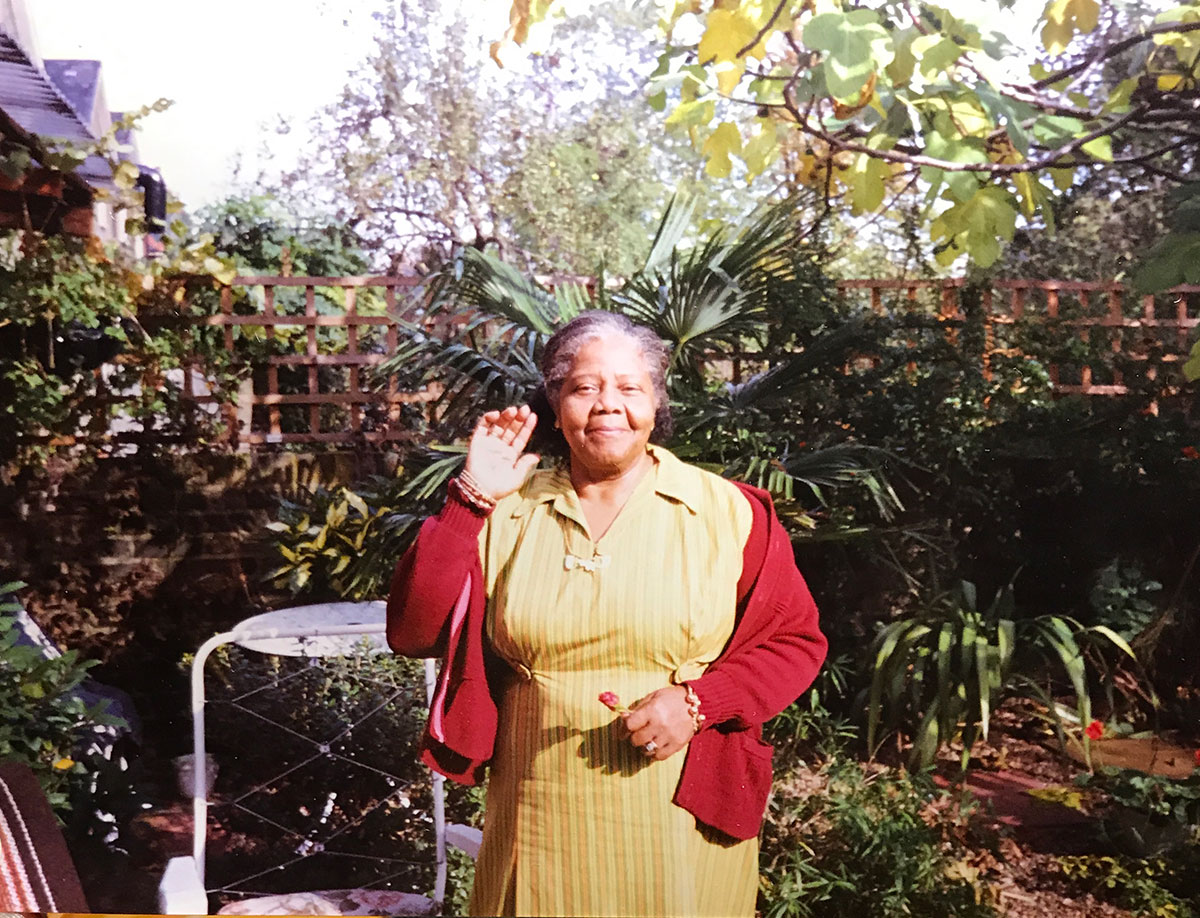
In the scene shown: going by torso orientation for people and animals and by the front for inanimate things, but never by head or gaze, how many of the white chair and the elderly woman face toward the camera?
2

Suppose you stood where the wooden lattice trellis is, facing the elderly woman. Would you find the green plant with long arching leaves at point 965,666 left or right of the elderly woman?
left

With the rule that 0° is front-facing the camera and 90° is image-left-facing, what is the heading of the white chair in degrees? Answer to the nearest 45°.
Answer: approximately 0°

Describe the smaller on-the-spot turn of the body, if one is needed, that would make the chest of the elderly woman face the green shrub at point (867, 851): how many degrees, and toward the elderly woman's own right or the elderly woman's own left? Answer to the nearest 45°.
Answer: approximately 135° to the elderly woman's own left

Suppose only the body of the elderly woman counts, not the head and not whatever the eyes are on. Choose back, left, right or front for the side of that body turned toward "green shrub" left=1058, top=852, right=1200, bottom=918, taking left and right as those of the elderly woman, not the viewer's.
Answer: left
